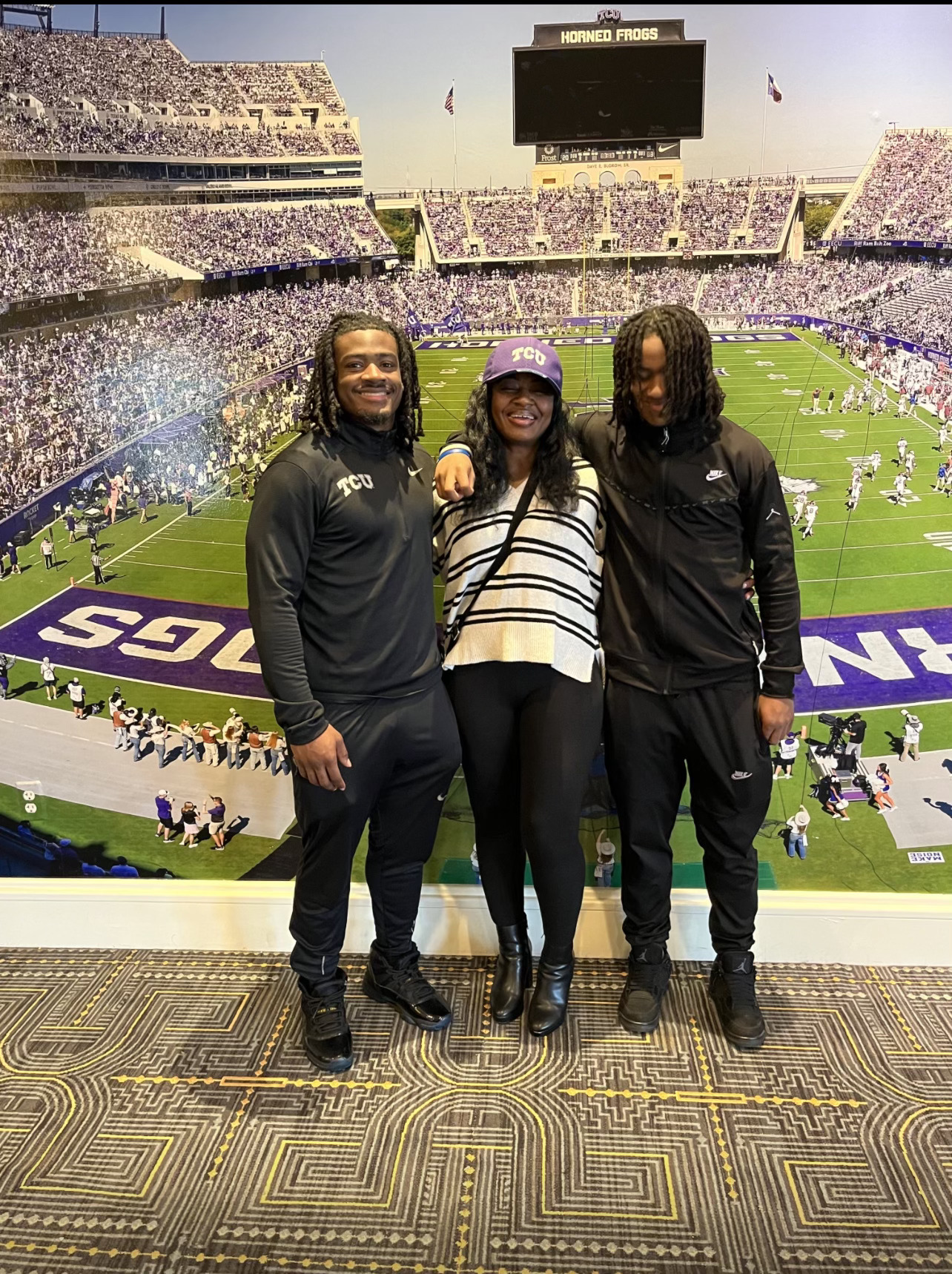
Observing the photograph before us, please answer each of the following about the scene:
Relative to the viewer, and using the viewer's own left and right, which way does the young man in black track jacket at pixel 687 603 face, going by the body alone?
facing the viewer

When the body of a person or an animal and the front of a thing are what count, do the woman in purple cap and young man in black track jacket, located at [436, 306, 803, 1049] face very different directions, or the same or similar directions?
same or similar directions

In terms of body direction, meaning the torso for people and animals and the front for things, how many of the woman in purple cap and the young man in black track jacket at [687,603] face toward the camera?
2

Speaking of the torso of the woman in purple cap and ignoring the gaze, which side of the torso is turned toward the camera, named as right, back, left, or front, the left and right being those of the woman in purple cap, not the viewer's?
front
